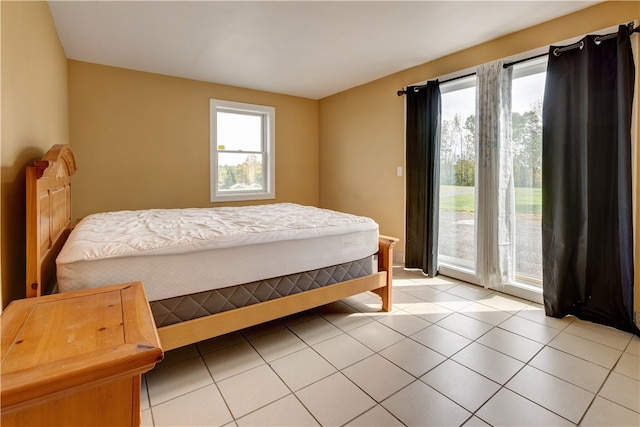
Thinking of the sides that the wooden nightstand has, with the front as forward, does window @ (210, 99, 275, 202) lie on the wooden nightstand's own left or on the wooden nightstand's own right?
on the wooden nightstand's own left

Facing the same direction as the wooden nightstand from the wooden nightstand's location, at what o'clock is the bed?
The bed is roughly at 10 o'clock from the wooden nightstand.

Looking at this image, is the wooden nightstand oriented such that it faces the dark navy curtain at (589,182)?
yes

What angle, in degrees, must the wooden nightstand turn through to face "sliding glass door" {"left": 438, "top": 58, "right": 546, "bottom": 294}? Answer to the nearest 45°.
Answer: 0° — it already faces it

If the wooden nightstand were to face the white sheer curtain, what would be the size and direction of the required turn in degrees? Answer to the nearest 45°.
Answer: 0° — it already faces it

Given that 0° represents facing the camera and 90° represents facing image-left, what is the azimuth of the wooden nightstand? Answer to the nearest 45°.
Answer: approximately 270°

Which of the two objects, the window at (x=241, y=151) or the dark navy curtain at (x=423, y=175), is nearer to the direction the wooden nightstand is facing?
the dark navy curtain

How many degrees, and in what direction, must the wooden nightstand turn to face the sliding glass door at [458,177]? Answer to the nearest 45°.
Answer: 0° — it already faces it
